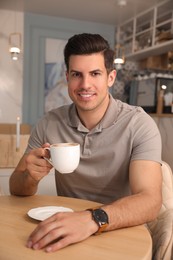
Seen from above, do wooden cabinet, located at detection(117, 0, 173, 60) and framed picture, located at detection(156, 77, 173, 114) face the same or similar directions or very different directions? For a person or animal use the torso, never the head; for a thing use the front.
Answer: same or similar directions

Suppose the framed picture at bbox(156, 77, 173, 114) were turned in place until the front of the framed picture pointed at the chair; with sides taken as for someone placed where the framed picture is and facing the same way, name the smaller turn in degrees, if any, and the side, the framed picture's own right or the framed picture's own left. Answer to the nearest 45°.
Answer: approximately 45° to the framed picture's own left

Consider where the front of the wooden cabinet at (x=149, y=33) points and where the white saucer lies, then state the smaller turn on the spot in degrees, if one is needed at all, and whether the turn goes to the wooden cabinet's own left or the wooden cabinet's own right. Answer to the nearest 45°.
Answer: approximately 45° to the wooden cabinet's own left

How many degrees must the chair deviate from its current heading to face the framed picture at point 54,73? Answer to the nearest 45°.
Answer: approximately 90° to its right

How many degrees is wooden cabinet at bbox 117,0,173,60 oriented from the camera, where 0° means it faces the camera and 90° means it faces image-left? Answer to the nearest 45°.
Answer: approximately 45°

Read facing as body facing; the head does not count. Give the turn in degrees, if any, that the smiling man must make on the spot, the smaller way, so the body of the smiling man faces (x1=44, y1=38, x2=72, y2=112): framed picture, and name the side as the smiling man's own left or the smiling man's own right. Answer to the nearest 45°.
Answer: approximately 135° to the smiling man's own right

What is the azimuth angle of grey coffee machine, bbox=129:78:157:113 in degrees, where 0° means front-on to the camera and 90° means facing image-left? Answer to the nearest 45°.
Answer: approximately 45°

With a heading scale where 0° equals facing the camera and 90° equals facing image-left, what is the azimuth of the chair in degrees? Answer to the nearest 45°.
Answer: approximately 45°
